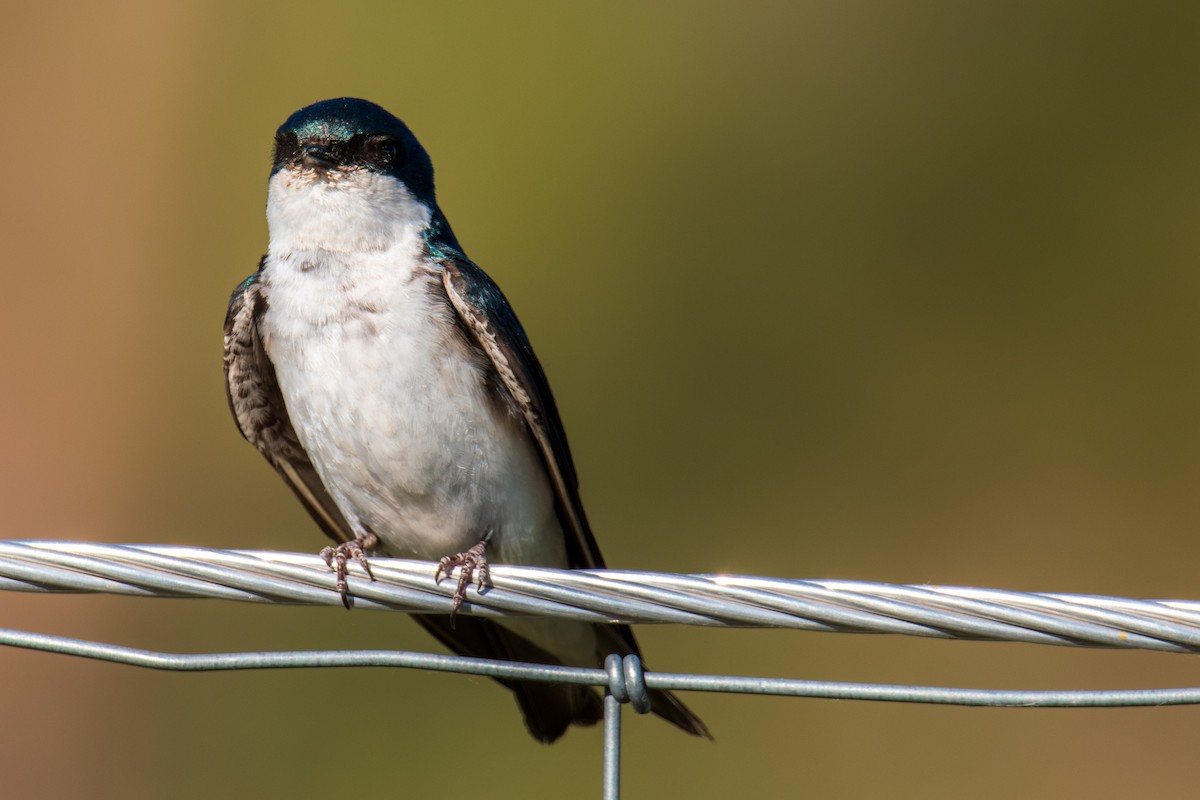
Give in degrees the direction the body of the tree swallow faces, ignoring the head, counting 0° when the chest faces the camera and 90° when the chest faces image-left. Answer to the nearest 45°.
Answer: approximately 45°
